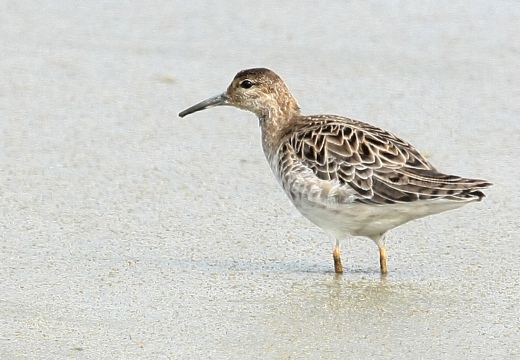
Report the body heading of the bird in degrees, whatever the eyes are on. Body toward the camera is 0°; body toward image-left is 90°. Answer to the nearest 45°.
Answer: approximately 90°
